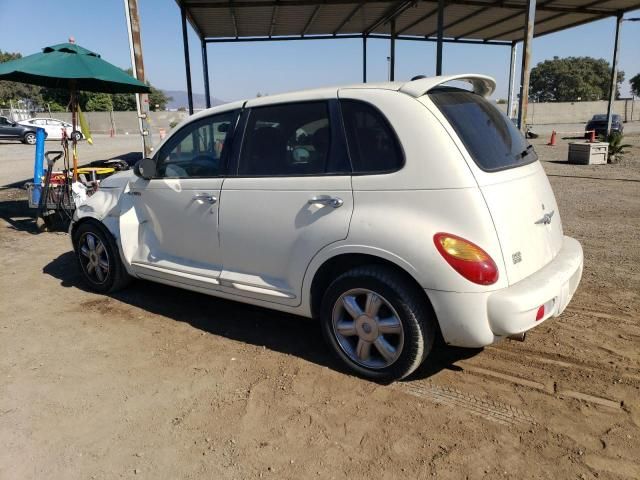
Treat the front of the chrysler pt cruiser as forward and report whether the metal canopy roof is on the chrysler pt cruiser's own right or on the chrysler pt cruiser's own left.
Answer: on the chrysler pt cruiser's own right

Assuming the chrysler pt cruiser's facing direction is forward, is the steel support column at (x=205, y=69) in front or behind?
in front

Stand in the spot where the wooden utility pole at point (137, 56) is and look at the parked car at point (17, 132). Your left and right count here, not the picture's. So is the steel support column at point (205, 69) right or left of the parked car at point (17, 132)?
right

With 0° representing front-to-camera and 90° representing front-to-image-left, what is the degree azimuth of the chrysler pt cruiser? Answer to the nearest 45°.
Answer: approximately 135°

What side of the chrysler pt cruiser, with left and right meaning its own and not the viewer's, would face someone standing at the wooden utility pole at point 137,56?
front

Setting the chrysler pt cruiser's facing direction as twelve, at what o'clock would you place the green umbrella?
The green umbrella is roughly at 12 o'clock from the chrysler pt cruiser.
